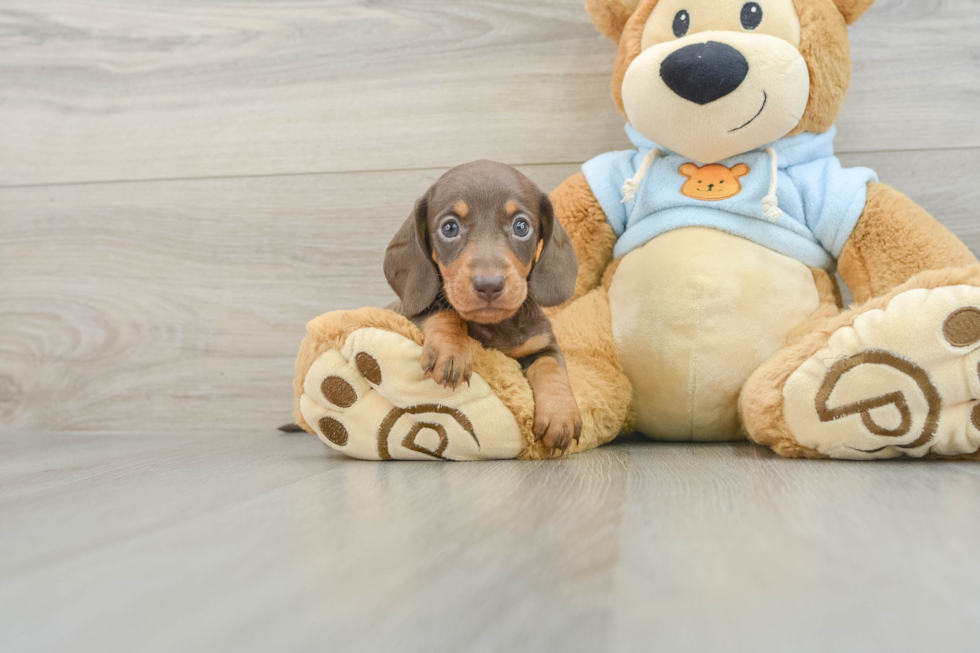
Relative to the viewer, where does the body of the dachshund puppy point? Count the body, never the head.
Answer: toward the camera

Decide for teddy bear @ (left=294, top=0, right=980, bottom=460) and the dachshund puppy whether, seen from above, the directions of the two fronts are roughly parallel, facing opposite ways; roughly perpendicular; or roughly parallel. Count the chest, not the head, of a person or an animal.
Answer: roughly parallel

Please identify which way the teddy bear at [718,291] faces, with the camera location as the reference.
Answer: facing the viewer
